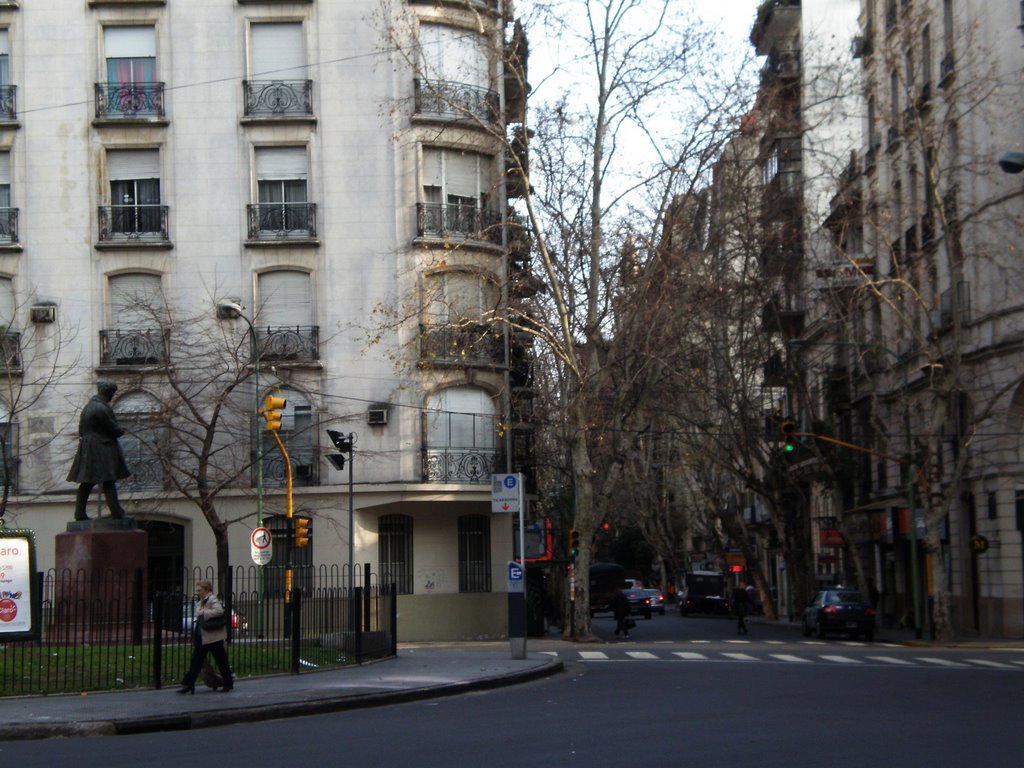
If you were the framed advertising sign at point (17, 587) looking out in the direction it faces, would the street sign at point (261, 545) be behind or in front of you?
behind

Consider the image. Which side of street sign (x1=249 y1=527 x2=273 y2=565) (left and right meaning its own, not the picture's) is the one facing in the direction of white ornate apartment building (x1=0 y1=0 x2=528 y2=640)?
back

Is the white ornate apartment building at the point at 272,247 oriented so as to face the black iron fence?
yes

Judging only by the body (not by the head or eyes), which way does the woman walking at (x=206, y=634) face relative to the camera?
to the viewer's left

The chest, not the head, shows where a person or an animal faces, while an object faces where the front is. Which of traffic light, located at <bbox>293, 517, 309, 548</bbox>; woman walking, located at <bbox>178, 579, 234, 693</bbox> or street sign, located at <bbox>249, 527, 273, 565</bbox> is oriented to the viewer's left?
the woman walking

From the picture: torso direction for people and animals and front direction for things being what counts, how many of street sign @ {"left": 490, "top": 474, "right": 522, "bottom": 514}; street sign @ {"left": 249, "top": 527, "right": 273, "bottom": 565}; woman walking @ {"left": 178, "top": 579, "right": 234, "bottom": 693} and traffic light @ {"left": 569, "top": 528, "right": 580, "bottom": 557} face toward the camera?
3

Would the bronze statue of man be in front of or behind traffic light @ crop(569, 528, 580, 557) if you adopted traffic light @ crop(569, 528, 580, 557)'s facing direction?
in front
